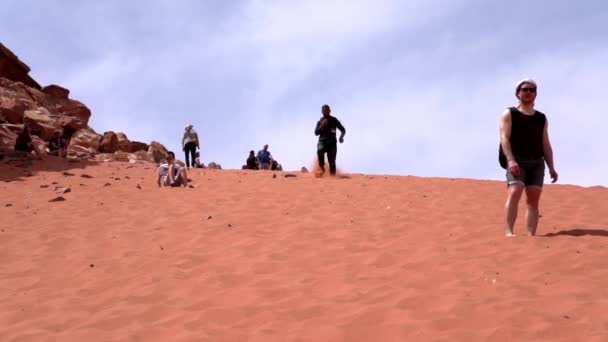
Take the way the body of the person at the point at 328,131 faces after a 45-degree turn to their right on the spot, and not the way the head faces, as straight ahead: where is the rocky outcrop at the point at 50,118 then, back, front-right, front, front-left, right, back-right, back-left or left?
right

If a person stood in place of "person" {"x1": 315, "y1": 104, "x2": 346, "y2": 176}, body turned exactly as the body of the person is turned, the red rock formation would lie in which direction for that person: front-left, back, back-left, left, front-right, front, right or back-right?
back-right

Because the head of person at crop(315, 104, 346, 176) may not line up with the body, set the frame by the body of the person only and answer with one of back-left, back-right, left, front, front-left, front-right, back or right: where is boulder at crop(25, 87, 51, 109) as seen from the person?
back-right

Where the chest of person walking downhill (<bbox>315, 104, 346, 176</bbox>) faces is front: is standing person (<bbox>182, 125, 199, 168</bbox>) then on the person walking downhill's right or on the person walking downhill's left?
on the person walking downhill's right

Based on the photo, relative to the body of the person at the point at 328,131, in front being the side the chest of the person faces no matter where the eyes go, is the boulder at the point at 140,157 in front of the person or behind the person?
behind

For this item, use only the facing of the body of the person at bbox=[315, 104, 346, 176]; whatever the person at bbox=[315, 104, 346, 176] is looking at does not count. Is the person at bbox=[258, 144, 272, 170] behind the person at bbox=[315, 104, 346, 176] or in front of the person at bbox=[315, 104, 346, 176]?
behind

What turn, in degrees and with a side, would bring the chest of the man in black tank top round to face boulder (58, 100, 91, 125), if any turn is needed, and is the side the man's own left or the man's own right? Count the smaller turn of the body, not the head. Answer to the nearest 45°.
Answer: approximately 135° to the man's own right

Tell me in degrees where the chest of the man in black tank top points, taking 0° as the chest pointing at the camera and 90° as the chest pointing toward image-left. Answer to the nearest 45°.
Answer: approximately 0°

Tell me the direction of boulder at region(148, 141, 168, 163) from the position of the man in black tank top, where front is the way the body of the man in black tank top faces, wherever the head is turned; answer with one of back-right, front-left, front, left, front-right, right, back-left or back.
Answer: back-right

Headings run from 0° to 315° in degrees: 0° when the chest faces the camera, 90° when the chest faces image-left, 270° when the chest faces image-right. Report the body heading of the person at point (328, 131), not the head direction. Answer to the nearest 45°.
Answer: approximately 0°

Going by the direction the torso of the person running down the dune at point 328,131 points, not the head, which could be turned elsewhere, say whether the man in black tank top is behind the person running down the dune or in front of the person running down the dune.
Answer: in front
